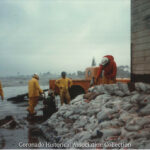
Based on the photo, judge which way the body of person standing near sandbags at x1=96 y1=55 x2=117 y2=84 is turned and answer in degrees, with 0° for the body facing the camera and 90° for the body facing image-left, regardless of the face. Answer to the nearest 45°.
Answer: approximately 45°
